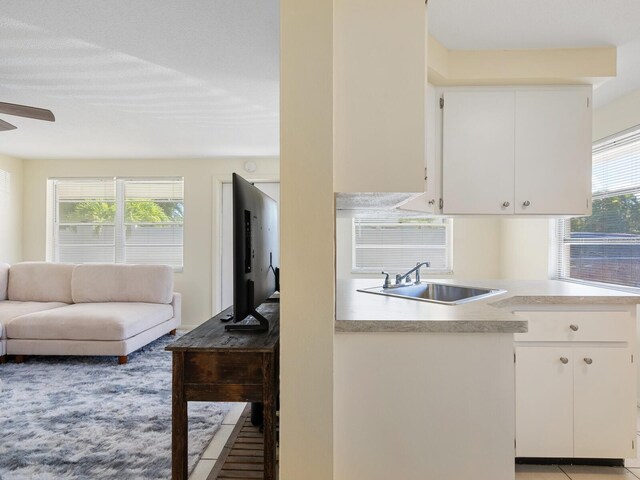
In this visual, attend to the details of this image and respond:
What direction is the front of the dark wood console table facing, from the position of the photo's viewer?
facing to the left of the viewer

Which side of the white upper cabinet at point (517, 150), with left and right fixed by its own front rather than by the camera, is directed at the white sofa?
right

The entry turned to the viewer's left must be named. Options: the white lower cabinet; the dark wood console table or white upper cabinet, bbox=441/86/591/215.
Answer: the dark wood console table

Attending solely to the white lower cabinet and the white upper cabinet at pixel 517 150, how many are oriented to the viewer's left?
0

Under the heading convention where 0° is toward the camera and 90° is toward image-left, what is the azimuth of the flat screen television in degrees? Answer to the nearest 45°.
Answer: approximately 90°

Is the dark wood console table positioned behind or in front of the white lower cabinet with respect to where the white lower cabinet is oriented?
in front

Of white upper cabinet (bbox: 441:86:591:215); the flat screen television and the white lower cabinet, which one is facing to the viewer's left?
the flat screen television

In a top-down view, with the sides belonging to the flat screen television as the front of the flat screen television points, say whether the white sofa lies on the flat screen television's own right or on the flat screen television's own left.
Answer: on the flat screen television's own right
